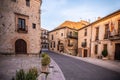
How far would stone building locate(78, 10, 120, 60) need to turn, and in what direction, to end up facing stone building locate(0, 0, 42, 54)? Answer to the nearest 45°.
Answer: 0° — it already faces it

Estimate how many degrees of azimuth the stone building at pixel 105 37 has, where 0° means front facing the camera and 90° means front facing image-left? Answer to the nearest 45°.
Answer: approximately 45°

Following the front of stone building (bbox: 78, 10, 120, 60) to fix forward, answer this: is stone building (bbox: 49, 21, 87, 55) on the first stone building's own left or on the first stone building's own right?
on the first stone building's own right
